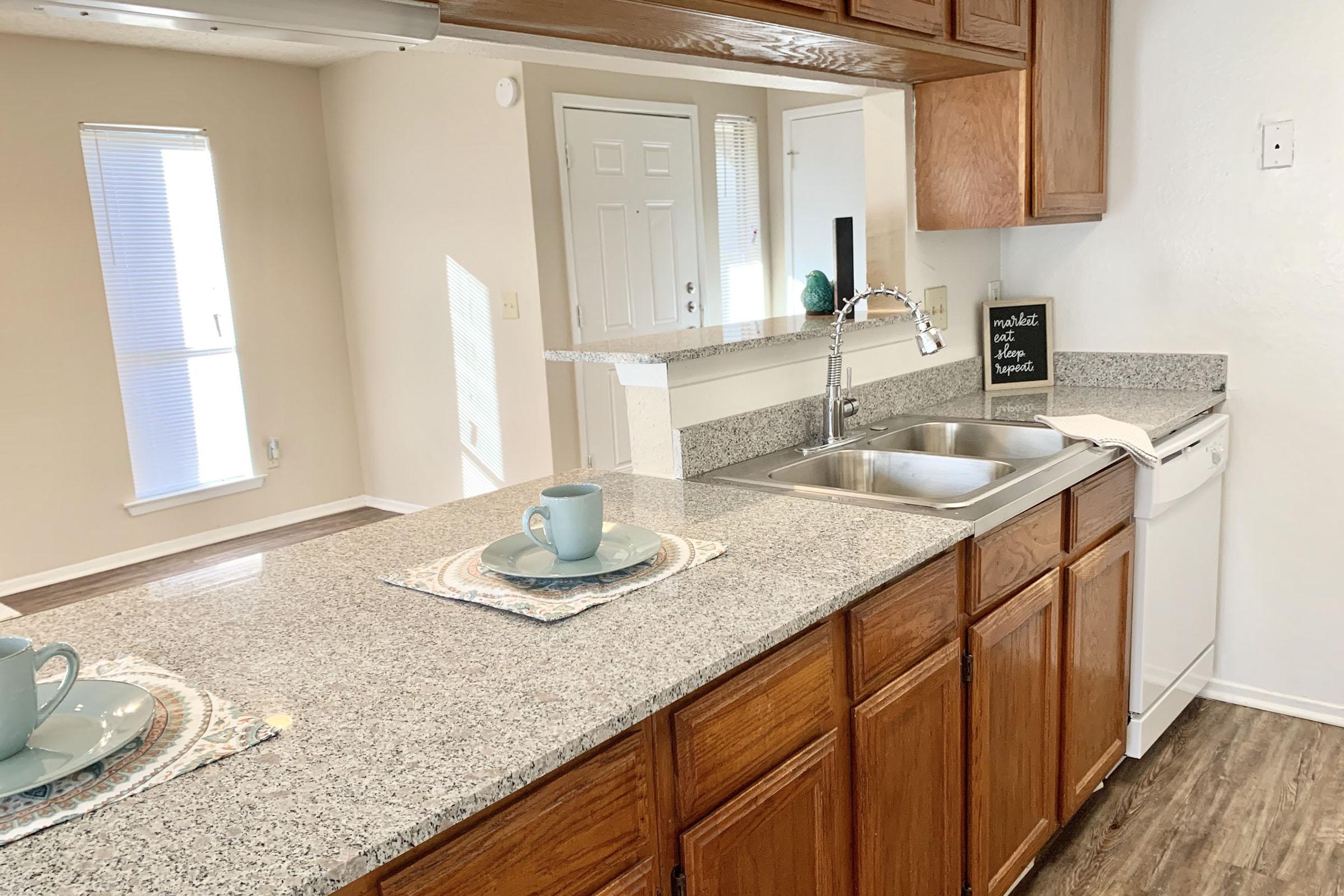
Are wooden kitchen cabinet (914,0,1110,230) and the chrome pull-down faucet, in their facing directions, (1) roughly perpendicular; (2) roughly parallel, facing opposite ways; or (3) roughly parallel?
roughly parallel

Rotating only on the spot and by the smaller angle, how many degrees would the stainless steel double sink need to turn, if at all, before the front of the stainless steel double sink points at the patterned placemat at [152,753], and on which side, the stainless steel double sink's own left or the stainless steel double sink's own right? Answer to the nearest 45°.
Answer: approximately 90° to the stainless steel double sink's own right

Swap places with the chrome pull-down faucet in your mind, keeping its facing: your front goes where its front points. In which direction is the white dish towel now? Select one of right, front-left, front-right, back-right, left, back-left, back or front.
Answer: front-left

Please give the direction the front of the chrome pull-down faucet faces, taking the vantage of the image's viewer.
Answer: facing the viewer and to the right of the viewer

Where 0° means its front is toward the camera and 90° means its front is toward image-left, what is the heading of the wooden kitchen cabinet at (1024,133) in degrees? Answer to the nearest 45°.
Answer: approximately 315°

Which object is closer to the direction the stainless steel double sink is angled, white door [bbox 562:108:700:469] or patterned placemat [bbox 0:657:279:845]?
the patterned placemat

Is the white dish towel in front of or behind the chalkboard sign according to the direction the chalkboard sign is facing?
in front

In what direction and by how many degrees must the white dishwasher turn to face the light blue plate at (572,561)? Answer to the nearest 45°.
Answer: approximately 90° to its right

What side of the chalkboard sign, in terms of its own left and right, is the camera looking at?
front

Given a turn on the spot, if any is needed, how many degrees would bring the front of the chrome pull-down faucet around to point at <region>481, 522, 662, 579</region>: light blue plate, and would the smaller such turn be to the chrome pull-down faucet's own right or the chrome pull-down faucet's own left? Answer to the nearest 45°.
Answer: approximately 45° to the chrome pull-down faucet's own right

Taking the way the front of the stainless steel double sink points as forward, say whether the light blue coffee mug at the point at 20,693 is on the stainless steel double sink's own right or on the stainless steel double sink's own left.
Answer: on the stainless steel double sink's own right

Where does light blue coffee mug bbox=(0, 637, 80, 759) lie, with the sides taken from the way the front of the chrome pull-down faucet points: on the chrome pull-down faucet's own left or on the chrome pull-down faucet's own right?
on the chrome pull-down faucet's own right

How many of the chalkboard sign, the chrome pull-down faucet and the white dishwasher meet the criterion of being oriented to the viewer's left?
0

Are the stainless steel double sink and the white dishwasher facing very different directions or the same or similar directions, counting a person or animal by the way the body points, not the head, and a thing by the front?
same or similar directions
